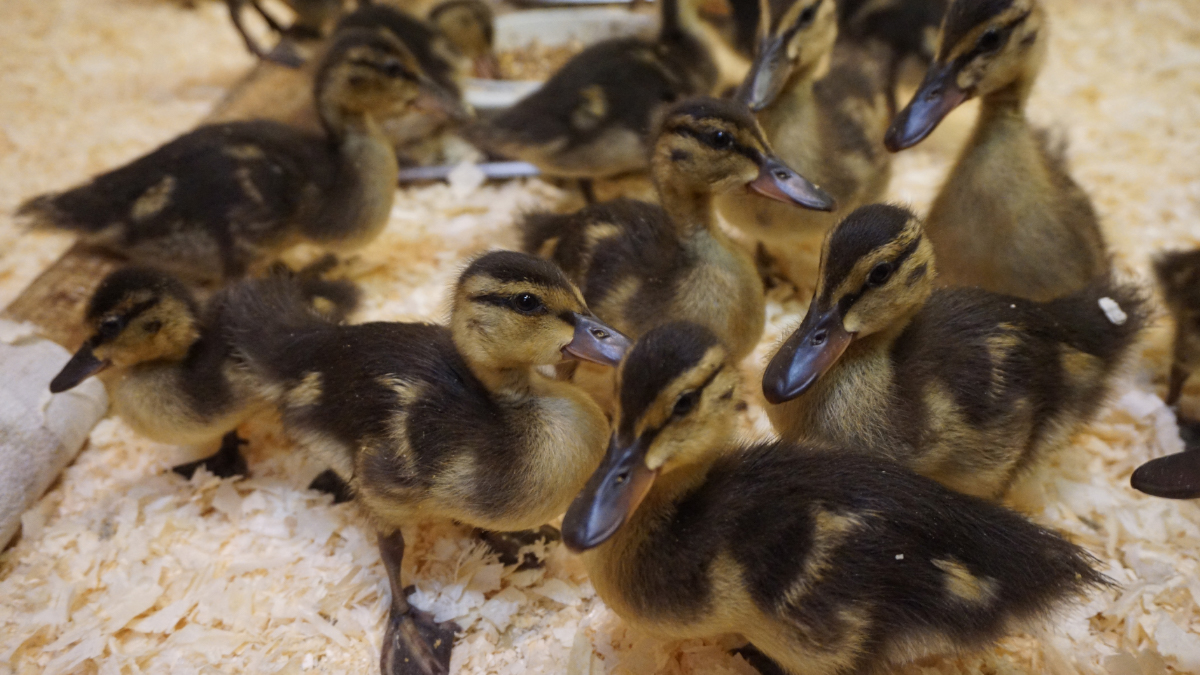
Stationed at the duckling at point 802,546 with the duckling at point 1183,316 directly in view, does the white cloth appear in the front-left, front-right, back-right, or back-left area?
back-left

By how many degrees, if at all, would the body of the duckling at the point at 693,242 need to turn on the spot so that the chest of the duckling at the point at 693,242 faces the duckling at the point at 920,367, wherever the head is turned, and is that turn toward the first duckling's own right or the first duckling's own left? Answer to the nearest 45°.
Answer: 0° — it already faces it

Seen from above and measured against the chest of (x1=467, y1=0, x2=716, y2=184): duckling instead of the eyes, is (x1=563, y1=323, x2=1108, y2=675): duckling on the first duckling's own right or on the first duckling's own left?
on the first duckling's own right

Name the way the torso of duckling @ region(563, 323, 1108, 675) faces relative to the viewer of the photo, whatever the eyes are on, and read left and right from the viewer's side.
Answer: facing to the left of the viewer

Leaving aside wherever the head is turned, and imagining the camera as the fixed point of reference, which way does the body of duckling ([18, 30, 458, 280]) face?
to the viewer's right

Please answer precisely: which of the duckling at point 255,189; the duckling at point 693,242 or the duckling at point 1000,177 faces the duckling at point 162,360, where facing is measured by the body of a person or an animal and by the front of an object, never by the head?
the duckling at point 1000,177

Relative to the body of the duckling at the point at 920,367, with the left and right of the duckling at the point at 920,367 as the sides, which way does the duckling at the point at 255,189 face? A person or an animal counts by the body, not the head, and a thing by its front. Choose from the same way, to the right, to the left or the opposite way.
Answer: the opposite way

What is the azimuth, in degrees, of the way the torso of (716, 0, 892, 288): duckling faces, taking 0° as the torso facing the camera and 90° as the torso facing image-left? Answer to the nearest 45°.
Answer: approximately 45°

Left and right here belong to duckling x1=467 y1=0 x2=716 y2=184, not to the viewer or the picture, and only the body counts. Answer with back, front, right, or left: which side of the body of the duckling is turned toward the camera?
right

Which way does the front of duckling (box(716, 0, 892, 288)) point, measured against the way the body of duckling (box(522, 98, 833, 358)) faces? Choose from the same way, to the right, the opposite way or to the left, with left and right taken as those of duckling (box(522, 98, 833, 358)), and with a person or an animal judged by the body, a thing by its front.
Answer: to the right

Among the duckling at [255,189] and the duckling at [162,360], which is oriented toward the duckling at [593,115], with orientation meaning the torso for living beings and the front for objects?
the duckling at [255,189]

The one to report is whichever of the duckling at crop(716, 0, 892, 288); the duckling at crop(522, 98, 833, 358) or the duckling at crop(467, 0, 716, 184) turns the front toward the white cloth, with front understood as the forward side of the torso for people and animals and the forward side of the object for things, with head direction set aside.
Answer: the duckling at crop(716, 0, 892, 288)
